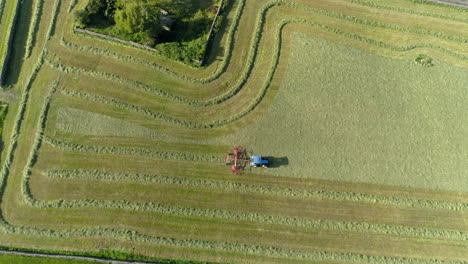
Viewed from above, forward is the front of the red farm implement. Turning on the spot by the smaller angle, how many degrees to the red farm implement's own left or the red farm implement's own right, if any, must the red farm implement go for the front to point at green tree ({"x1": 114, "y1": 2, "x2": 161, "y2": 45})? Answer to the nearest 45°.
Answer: approximately 180°

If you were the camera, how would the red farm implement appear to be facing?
facing to the right of the viewer

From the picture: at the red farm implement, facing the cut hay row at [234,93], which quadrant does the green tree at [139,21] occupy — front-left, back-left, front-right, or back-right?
front-left

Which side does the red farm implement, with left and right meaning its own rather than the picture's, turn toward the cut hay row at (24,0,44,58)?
back

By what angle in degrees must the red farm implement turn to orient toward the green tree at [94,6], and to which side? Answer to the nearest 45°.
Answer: approximately 180°

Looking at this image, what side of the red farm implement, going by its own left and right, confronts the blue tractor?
front

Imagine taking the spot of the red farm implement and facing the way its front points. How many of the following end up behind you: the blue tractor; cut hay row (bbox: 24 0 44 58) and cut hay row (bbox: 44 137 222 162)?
2
